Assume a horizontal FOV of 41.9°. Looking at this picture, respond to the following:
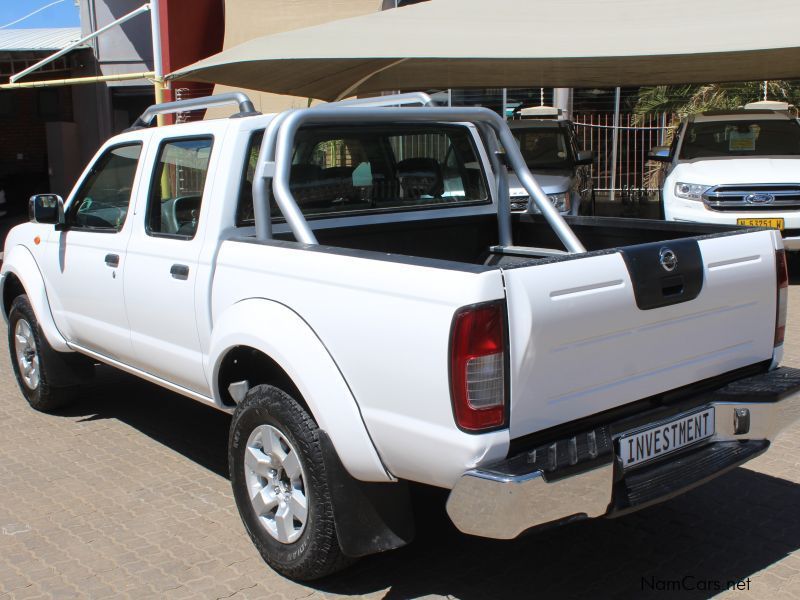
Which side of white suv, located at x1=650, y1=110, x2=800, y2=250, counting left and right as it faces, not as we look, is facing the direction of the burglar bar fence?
back

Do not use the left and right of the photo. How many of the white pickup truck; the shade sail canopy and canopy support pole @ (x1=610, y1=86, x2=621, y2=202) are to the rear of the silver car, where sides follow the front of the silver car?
1

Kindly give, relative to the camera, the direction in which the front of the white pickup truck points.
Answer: facing away from the viewer and to the left of the viewer

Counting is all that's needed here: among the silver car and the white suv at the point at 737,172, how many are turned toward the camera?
2

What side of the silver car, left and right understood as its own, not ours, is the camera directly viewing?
front

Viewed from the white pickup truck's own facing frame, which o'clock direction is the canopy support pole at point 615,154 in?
The canopy support pole is roughly at 2 o'clock from the white pickup truck.

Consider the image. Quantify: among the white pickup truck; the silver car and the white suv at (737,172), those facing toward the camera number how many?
2

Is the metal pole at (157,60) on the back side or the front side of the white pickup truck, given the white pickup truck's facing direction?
on the front side

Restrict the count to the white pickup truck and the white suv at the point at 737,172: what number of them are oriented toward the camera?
1

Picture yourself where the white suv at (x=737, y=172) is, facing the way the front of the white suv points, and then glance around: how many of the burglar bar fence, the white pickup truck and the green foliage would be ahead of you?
1

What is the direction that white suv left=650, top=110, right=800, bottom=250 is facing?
toward the camera

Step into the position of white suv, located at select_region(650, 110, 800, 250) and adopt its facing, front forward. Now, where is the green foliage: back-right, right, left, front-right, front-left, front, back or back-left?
back

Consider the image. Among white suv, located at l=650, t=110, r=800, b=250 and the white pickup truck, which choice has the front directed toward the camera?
the white suv

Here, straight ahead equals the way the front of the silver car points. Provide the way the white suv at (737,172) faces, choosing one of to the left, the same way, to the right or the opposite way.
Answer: the same way
